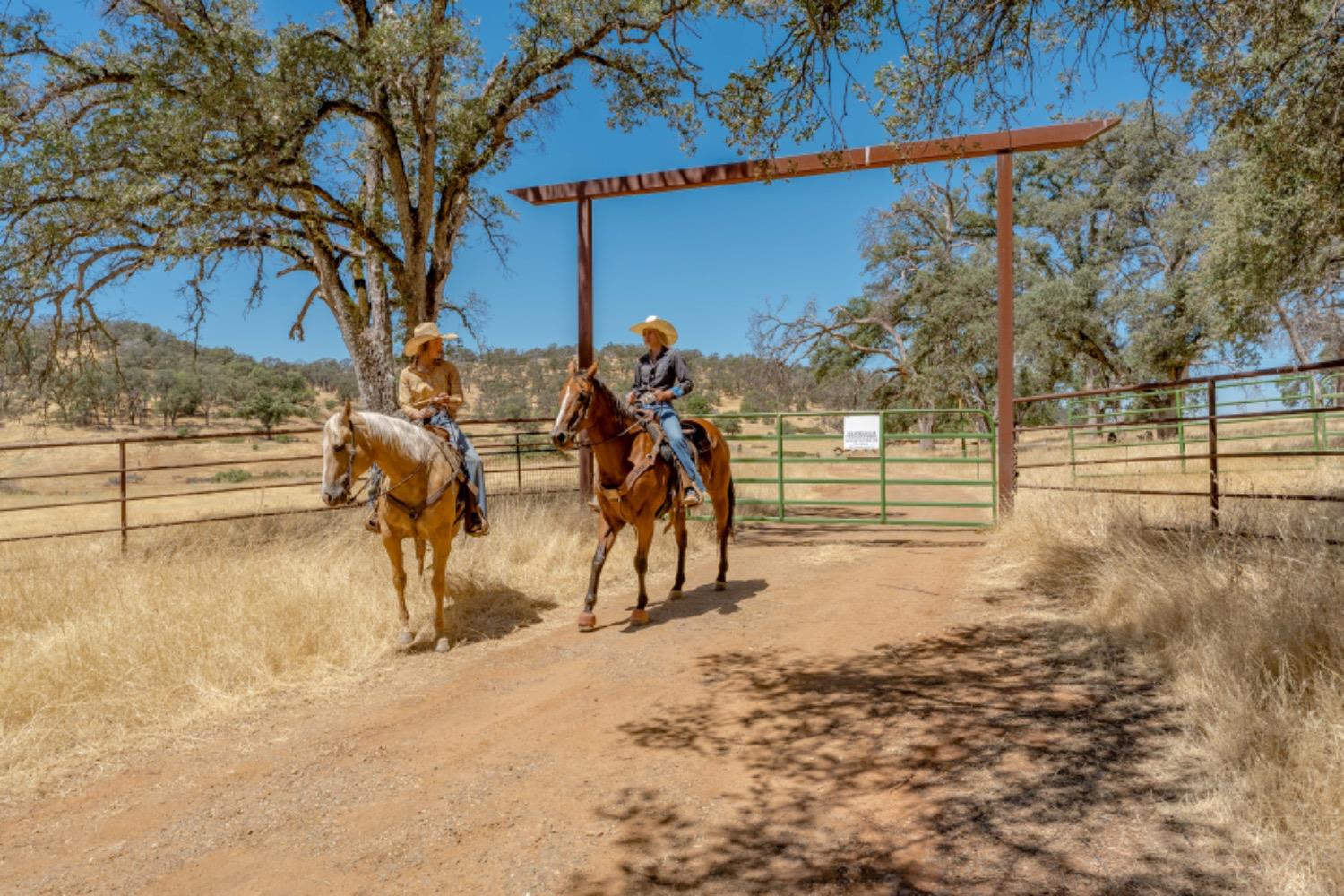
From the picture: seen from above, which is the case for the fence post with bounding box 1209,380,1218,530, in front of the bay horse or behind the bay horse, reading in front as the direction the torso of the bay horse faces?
behind

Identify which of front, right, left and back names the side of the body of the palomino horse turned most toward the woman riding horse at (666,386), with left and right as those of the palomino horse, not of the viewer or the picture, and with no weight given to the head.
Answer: left

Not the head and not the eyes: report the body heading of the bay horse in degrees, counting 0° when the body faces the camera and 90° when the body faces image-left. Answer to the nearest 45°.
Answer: approximately 45°

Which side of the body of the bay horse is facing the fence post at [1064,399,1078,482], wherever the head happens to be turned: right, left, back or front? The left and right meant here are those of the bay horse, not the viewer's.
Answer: back

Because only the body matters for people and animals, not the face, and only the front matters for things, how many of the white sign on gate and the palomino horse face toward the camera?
2

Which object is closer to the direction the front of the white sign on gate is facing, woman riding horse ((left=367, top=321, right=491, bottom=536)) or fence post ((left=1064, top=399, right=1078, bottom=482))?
the woman riding horse

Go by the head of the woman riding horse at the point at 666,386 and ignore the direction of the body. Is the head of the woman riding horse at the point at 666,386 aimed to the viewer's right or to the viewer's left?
to the viewer's left

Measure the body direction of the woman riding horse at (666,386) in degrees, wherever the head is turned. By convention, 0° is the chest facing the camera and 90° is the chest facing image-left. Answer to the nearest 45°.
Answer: approximately 45°

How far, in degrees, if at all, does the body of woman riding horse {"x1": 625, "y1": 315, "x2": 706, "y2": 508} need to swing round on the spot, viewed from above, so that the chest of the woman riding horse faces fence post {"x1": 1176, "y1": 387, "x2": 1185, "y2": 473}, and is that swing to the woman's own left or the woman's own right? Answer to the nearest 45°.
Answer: approximately 180°

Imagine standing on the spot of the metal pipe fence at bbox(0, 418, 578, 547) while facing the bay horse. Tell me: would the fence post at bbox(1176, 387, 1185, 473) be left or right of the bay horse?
left

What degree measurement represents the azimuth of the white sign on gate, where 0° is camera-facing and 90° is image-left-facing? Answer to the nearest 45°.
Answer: approximately 0°
